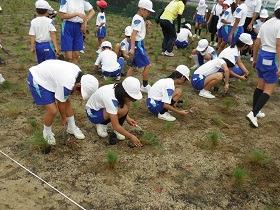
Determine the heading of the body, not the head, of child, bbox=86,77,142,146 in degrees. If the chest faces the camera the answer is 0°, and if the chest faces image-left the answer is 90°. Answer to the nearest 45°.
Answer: approximately 315°

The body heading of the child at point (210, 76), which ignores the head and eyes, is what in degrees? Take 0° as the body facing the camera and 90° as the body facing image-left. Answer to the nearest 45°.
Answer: approximately 270°

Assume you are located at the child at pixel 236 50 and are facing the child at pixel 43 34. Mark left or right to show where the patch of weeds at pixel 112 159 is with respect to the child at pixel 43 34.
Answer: left
